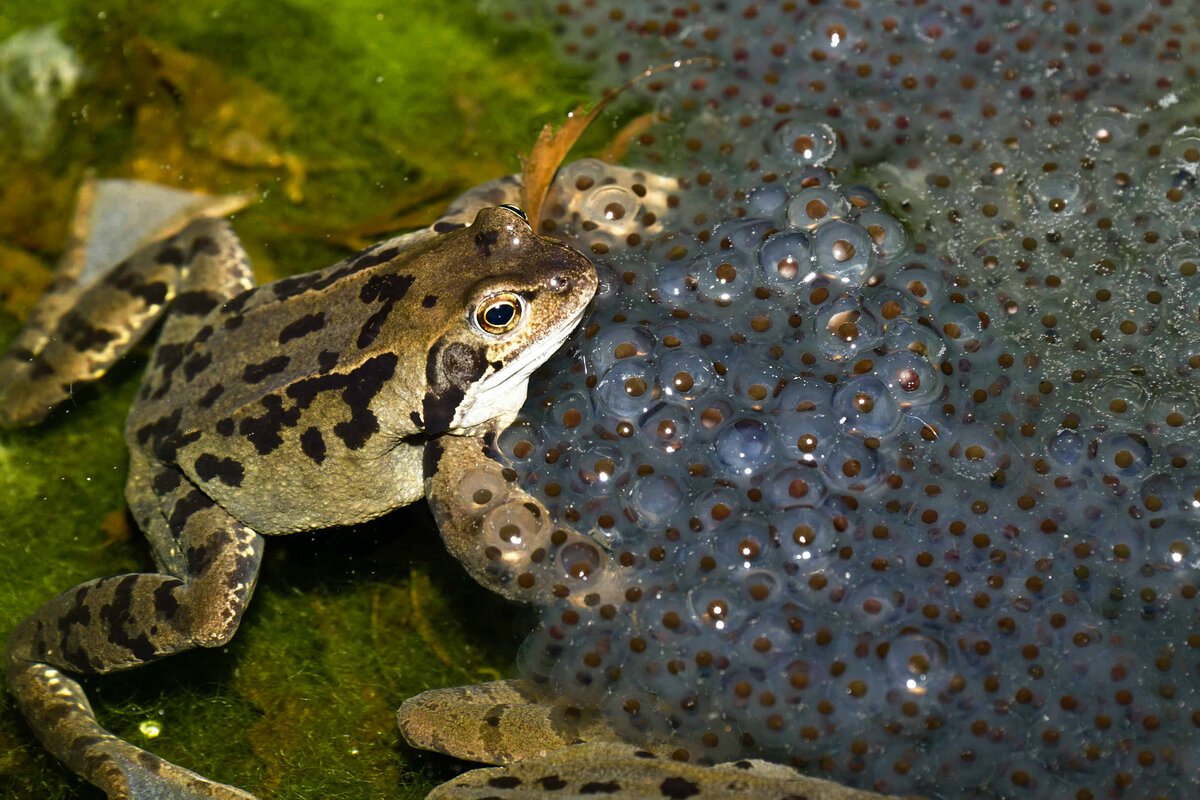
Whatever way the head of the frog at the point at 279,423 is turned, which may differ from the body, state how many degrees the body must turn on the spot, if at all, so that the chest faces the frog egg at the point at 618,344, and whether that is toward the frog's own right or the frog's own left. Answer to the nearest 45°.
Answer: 0° — it already faces it

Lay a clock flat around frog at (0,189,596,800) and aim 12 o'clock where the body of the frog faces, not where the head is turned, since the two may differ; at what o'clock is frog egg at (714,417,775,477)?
The frog egg is roughly at 1 o'clock from the frog.

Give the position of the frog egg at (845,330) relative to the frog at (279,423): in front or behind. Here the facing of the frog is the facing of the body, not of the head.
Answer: in front

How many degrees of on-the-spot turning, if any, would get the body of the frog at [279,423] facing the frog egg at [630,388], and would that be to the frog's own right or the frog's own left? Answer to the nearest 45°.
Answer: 0° — it already faces it

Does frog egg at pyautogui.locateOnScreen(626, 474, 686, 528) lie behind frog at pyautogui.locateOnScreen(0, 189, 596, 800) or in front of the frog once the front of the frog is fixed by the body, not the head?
in front

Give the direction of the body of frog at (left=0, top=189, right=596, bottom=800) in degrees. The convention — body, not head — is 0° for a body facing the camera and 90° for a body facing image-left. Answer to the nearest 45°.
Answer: approximately 270°

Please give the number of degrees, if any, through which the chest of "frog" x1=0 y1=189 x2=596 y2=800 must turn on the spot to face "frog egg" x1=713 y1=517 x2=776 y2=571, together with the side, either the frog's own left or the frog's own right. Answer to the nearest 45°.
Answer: approximately 45° to the frog's own right

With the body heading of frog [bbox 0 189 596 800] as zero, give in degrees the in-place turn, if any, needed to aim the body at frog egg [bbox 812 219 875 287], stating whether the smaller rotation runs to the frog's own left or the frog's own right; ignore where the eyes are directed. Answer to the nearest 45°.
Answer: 0° — it already faces it

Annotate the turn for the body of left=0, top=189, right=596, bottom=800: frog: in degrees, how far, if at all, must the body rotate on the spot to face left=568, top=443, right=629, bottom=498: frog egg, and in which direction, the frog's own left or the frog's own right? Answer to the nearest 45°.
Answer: approximately 45° to the frog's own right

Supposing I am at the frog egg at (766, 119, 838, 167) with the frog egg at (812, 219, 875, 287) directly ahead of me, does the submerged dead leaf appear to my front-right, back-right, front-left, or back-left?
back-right

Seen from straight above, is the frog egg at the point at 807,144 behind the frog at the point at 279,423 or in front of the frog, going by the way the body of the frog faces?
in front
